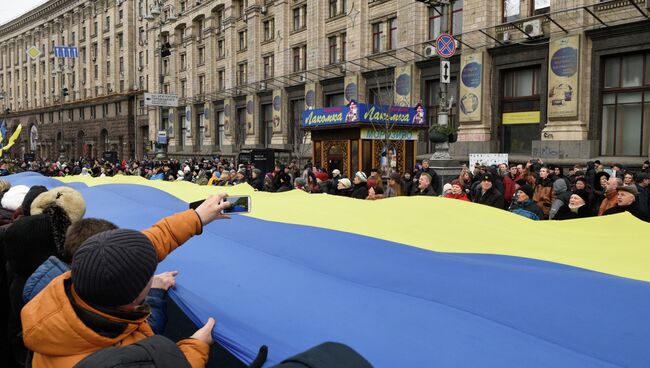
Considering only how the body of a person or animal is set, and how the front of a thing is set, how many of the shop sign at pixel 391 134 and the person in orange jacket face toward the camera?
1

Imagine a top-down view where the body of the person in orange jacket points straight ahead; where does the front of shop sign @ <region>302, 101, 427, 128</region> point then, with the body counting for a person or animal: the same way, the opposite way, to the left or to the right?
the opposite way

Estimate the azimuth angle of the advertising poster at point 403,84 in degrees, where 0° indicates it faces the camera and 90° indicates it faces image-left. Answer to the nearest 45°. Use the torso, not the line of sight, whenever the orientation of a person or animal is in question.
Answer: approximately 45°

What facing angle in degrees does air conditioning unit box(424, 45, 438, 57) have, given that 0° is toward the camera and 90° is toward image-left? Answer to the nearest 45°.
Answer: approximately 45°

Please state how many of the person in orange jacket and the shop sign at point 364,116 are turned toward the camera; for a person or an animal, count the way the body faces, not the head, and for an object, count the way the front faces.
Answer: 1

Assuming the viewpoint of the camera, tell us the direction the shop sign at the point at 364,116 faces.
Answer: facing the viewer

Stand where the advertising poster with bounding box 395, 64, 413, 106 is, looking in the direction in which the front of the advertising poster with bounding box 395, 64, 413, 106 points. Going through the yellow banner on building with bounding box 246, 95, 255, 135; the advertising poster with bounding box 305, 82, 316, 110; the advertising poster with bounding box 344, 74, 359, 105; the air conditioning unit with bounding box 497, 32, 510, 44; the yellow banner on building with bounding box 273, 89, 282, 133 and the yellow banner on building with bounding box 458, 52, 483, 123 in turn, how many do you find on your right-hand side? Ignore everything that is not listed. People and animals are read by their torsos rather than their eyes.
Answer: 4

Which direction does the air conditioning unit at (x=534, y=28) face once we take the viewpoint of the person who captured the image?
facing the viewer and to the left of the viewer

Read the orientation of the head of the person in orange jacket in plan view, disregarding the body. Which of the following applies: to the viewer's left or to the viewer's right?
to the viewer's right

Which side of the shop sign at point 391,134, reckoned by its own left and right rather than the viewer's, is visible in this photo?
front

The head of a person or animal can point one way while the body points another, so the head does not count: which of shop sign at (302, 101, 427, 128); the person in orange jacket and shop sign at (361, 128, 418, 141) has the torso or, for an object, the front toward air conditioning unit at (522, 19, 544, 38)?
the person in orange jacket

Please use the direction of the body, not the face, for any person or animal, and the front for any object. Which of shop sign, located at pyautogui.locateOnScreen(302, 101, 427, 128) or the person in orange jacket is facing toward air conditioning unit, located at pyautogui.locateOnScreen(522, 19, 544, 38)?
the person in orange jacket

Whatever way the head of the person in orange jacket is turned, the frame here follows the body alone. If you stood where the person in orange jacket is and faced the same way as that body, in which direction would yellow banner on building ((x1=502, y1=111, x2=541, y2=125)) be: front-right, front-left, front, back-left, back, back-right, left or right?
front

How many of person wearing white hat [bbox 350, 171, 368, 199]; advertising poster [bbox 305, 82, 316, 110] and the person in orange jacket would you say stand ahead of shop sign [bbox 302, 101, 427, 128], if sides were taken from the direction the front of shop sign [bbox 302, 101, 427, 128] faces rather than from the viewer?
2

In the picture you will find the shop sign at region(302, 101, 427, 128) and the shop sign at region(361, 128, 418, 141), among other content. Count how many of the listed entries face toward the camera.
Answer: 2

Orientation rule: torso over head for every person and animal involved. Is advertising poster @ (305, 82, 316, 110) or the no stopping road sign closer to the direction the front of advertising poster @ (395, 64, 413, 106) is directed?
the no stopping road sign

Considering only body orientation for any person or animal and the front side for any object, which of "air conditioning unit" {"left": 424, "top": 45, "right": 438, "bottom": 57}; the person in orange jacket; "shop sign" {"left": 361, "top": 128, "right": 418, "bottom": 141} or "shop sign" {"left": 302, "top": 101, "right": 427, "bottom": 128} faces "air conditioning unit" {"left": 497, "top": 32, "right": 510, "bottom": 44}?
the person in orange jacket

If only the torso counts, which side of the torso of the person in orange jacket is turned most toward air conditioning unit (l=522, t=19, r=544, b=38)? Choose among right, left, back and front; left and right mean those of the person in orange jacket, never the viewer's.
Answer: front
